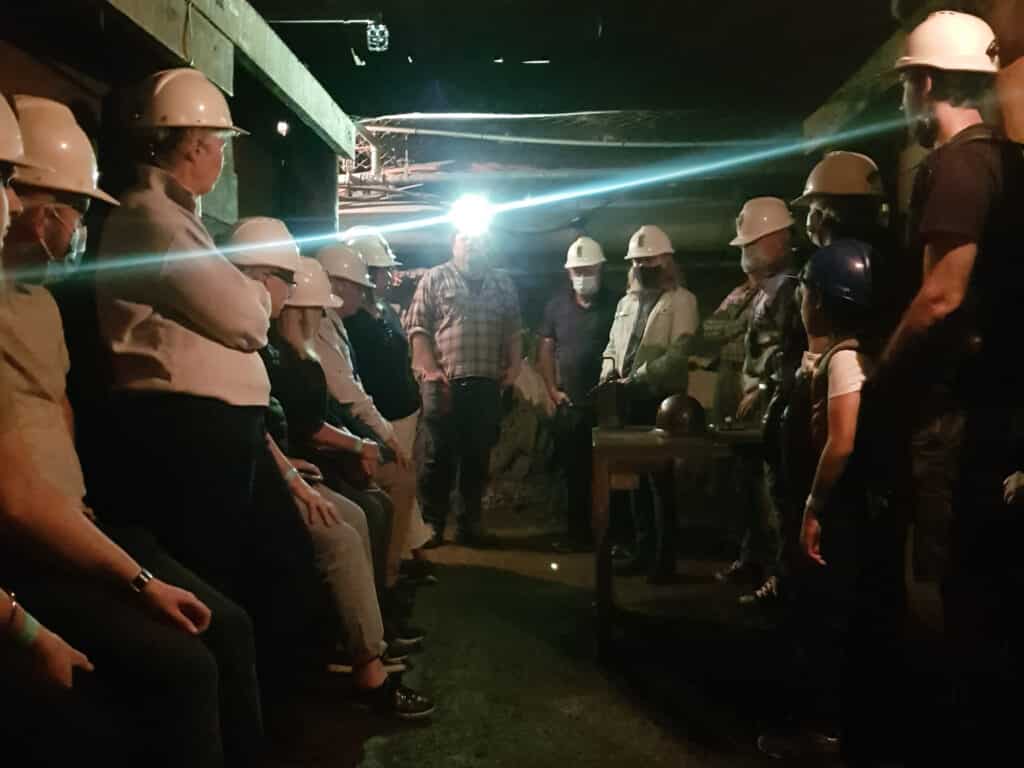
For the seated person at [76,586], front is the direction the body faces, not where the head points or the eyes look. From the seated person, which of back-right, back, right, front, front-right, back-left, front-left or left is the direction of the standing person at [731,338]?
front-left

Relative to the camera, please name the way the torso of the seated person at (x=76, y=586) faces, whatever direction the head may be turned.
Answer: to the viewer's right

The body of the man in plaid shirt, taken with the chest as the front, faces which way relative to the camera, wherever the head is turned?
toward the camera

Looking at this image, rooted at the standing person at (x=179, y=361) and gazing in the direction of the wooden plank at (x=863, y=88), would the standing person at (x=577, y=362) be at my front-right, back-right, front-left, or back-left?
front-left

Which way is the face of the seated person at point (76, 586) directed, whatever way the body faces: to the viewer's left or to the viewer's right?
to the viewer's right

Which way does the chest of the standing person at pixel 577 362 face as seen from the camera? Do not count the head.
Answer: toward the camera

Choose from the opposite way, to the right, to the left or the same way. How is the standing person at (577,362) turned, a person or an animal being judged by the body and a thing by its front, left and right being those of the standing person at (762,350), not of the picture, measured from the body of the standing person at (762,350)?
to the left

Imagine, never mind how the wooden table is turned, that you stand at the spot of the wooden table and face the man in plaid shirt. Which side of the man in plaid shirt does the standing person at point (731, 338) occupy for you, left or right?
right

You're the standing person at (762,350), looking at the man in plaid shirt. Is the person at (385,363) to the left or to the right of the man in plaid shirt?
left

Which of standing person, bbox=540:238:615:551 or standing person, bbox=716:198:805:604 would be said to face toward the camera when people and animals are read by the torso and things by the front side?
standing person, bbox=540:238:615:551

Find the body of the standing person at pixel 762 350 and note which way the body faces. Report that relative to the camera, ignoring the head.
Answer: to the viewer's left

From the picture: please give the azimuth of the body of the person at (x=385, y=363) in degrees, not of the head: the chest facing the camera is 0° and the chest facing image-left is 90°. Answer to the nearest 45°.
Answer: approximately 315°

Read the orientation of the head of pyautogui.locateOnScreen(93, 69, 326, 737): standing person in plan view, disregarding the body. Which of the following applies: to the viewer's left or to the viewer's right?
to the viewer's right

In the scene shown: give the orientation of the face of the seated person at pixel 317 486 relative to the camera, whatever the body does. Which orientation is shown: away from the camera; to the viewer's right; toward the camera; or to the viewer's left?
to the viewer's right

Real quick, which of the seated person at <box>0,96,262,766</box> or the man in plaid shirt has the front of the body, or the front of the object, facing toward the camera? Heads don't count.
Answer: the man in plaid shirt
